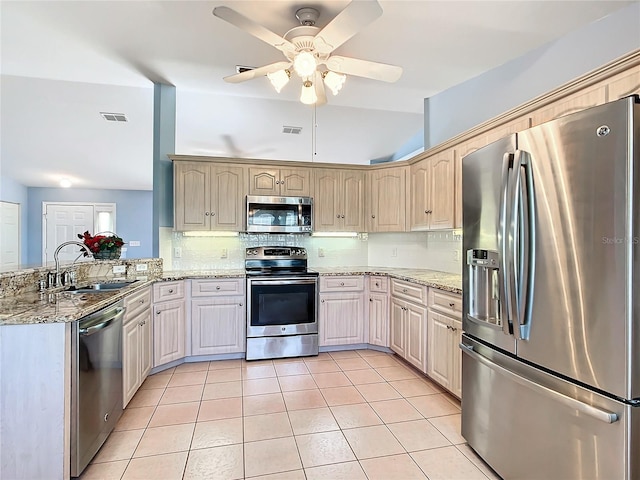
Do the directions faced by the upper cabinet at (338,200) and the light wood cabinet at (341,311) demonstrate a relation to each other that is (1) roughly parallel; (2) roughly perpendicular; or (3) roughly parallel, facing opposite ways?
roughly parallel

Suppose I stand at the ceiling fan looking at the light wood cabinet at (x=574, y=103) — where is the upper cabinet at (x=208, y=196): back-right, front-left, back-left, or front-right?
back-left

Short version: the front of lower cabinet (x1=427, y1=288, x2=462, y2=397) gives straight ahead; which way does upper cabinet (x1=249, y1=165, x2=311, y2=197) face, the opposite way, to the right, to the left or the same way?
to the left

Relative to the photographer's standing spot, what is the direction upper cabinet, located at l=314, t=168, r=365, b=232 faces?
facing the viewer

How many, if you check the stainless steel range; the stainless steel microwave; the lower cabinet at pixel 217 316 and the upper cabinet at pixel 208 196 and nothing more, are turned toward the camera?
4

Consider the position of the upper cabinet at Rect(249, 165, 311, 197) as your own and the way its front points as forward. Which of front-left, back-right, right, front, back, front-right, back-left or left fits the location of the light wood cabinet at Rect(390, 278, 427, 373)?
front-left

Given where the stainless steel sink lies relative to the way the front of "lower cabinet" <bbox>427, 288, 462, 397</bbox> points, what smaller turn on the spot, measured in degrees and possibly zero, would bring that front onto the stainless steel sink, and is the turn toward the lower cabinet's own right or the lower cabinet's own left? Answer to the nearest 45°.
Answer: approximately 45° to the lower cabinet's own right

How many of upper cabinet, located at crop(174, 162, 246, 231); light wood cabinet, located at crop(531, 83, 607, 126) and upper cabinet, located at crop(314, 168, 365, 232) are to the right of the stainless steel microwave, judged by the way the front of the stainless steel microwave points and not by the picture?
1

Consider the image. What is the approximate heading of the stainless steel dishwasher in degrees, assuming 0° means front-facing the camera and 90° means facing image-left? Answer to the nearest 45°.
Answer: approximately 315°

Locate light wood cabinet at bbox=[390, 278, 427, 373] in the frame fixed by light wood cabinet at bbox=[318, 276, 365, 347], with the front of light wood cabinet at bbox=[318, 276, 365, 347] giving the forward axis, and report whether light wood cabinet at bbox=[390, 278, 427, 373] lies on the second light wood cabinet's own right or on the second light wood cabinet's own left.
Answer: on the second light wood cabinet's own left

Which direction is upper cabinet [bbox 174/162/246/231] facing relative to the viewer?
toward the camera

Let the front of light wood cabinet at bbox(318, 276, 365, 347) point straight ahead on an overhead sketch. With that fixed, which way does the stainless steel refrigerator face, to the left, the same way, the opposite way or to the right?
to the right

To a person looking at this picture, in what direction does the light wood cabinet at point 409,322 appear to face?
facing the viewer and to the left of the viewer

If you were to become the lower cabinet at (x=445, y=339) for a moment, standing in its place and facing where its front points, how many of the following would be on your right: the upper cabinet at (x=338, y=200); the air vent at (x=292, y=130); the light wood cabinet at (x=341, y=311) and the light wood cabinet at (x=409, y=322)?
4

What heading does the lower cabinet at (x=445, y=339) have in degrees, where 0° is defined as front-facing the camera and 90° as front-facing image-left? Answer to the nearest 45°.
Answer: approximately 45°

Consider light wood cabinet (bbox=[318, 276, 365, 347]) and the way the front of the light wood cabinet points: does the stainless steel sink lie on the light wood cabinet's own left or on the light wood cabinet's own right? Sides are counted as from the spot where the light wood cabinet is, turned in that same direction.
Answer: on the light wood cabinet's own right
